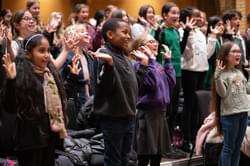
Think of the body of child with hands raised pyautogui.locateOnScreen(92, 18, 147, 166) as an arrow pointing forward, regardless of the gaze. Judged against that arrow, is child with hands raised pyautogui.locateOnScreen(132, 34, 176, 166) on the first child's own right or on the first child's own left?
on the first child's own left

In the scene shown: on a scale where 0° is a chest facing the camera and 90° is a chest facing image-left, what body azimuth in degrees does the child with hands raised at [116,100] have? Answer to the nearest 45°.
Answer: approximately 315°

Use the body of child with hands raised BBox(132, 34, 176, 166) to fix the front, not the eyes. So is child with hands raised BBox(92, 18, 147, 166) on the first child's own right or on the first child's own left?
on the first child's own right

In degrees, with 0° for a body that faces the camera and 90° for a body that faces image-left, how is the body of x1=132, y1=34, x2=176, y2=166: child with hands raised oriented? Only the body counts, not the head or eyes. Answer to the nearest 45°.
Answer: approximately 315°

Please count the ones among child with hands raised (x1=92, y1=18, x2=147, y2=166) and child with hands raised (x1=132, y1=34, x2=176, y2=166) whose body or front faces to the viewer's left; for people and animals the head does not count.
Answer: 0
